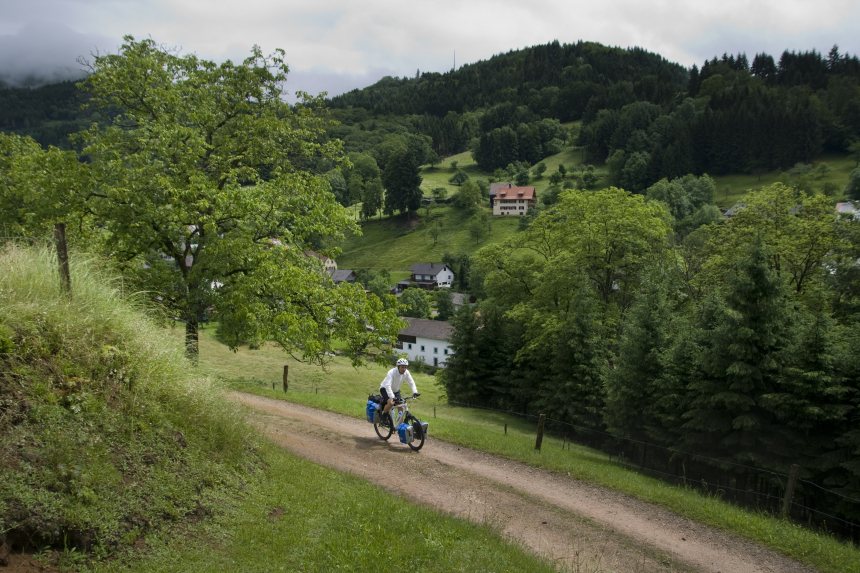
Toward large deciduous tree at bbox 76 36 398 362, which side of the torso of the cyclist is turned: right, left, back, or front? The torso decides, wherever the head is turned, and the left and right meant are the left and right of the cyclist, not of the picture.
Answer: back

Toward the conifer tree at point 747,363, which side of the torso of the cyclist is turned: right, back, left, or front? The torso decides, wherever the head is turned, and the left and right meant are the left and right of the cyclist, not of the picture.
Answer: left

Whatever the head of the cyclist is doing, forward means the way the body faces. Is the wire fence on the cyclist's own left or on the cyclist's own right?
on the cyclist's own left

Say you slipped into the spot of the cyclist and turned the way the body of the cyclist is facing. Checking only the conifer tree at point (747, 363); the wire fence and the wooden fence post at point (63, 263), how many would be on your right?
1

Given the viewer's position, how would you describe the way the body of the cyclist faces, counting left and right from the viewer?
facing the viewer and to the right of the viewer

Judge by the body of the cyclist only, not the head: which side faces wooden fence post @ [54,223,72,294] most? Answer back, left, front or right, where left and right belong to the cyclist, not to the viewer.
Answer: right

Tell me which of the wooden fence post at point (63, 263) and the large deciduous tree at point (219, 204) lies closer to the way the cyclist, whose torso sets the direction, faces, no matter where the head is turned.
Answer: the wooden fence post

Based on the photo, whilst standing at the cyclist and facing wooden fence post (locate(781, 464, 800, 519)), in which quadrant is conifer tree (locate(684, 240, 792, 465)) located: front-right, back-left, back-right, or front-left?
front-left

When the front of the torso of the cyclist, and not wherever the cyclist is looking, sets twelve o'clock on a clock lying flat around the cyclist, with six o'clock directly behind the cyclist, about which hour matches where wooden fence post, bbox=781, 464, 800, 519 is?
The wooden fence post is roughly at 11 o'clock from the cyclist.
